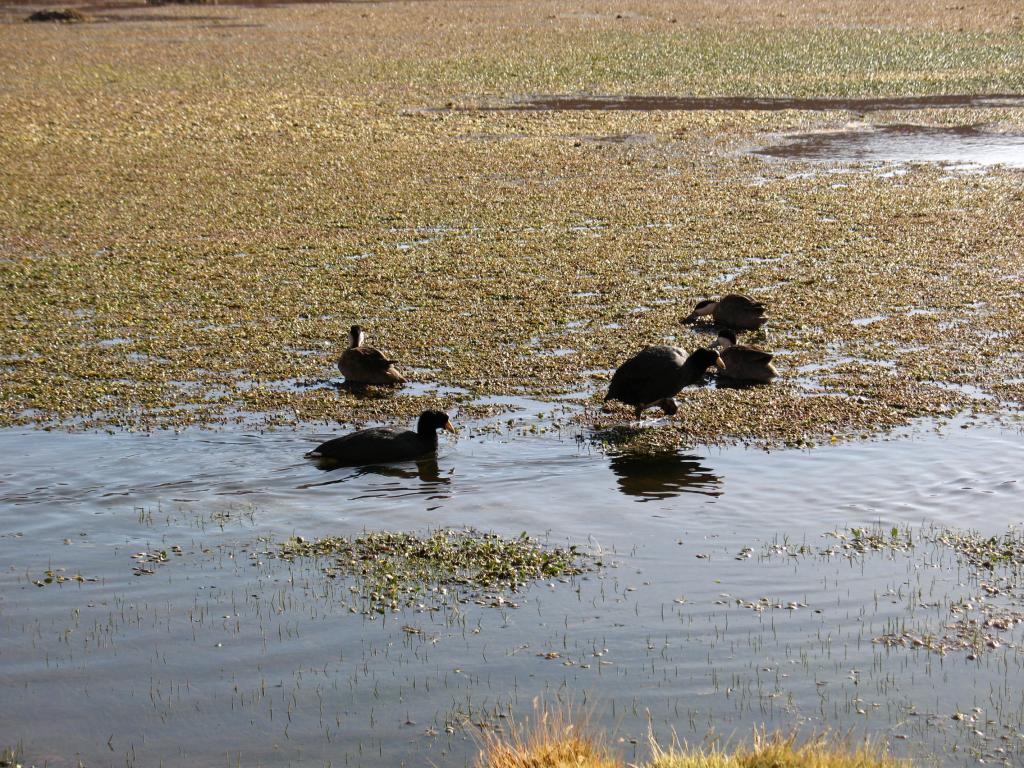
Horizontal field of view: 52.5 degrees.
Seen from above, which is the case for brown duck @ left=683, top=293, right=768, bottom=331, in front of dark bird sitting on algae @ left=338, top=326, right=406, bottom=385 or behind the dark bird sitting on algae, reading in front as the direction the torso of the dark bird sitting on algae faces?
behind

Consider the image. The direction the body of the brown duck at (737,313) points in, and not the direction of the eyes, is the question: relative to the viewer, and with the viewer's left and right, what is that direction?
facing to the left of the viewer

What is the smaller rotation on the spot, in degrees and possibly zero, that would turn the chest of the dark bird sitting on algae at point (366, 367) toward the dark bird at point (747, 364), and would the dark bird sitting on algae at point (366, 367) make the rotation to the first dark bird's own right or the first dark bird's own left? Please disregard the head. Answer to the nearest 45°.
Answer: approximately 180°

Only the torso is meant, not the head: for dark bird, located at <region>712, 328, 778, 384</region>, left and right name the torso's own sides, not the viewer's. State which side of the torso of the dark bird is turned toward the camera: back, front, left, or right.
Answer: left

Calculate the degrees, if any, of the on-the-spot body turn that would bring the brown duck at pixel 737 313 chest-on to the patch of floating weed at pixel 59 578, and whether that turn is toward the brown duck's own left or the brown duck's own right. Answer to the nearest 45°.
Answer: approximately 45° to the brown duck's own left

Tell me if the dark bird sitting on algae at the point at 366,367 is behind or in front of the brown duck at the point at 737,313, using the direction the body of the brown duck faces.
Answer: in front

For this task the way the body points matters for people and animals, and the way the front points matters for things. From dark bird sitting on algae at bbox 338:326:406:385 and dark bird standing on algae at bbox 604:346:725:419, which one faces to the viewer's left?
dark bird sitting on algae at bbox 338:326:406:385

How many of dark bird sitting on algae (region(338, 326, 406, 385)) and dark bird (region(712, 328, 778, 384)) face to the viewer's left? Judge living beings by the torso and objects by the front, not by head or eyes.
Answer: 2

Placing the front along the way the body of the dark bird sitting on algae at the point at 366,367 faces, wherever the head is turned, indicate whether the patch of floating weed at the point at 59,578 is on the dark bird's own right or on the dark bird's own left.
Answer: on the dark bird's own left

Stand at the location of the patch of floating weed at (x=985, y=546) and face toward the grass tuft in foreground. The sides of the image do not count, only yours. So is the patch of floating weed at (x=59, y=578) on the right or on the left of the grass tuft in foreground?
right

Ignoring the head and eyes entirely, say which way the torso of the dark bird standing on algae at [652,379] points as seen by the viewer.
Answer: to the viewer's right

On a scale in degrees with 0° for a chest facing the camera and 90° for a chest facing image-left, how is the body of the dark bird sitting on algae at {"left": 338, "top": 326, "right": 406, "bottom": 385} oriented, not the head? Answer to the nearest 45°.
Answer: approximately 90°
